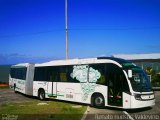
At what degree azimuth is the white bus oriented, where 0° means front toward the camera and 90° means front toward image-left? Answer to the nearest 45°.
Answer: approximately 315°
